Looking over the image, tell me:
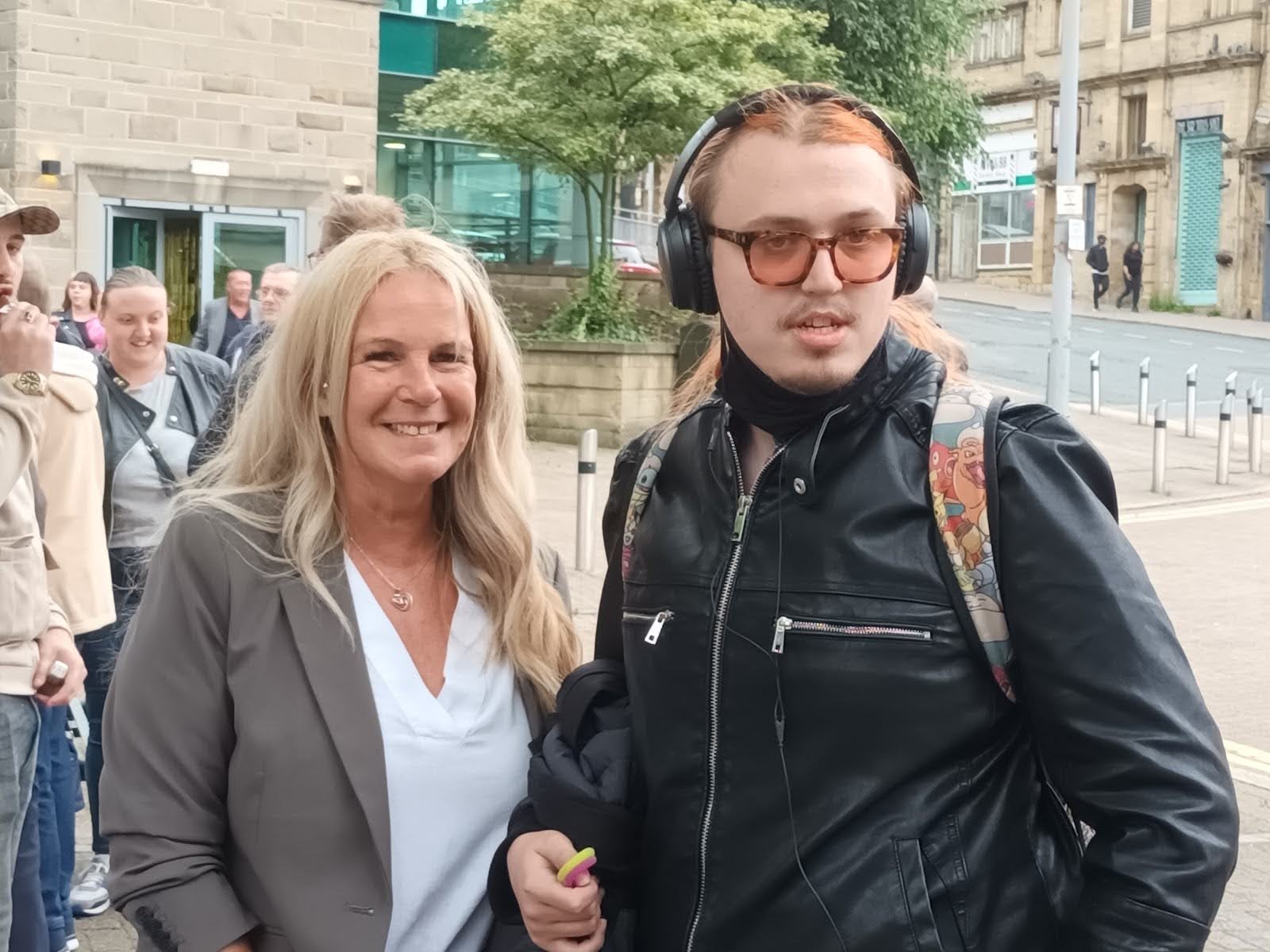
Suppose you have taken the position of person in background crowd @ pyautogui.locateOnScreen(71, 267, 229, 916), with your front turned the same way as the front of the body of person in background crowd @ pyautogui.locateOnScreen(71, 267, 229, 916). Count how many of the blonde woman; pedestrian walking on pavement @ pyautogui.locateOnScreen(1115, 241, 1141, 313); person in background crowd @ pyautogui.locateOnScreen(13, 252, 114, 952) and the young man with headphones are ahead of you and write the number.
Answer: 3

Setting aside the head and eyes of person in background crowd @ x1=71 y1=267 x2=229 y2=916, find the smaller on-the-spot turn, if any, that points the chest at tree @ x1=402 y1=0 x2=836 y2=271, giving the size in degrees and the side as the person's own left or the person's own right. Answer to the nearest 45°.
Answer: approximately 180°

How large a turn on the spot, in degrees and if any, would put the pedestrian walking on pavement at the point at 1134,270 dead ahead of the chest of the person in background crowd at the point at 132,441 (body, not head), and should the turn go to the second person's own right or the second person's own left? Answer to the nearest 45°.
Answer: approximately 135° to the second person's own left

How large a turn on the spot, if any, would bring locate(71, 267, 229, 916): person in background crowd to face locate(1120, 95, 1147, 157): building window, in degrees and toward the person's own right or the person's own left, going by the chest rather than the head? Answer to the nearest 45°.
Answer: approximately 135° to the person's own left

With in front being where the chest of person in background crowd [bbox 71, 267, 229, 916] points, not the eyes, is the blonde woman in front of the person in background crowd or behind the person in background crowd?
in front

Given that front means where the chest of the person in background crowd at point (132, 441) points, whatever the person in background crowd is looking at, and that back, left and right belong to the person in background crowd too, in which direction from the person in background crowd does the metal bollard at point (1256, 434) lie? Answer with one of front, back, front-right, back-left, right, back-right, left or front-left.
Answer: back-left

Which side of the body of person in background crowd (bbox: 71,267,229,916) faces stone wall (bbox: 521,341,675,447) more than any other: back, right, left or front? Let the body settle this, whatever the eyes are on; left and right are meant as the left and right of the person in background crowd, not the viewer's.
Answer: back

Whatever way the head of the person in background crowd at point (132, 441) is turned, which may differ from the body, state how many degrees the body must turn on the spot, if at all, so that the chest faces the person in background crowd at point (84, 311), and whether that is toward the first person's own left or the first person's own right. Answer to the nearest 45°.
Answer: approximately 180°

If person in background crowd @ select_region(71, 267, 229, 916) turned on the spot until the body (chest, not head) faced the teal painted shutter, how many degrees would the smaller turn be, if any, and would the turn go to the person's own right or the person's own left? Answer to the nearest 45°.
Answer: approximately 135° to the person's own left

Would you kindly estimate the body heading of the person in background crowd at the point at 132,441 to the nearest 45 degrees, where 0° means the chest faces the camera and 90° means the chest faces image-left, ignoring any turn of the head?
approximately 0°

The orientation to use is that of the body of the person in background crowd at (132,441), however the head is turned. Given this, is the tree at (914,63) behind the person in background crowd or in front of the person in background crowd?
behind
